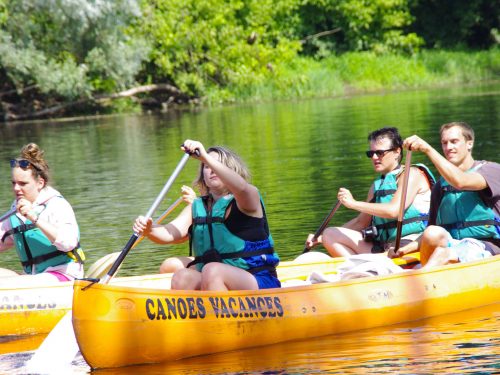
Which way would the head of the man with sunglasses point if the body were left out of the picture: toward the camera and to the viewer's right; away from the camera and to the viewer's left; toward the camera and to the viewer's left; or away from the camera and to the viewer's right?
toward the camera and to the viewer's left

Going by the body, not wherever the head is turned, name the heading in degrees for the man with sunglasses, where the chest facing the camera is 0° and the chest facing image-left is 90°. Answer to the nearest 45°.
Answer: approximately 45°

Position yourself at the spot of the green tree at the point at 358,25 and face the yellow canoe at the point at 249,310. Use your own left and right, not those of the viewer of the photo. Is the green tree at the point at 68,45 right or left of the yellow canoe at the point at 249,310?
right

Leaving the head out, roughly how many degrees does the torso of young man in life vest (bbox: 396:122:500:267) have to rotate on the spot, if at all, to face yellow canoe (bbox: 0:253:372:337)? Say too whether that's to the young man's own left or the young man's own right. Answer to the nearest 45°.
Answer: approximately 45° to the young man's own right

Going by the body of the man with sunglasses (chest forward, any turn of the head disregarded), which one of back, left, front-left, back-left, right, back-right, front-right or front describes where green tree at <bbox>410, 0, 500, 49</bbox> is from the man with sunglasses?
back-right

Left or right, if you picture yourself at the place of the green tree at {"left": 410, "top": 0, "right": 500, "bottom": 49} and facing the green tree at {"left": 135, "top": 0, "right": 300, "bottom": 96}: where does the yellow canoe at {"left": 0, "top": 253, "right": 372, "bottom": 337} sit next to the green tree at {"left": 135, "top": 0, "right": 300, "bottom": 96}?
left

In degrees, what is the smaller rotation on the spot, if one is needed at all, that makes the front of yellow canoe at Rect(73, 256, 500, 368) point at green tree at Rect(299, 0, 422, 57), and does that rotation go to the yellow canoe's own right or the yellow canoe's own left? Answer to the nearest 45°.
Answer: approximately 135° to the yellow canoe's own right

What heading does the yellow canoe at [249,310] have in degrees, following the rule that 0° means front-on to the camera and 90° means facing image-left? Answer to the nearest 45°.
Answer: approximately 45°

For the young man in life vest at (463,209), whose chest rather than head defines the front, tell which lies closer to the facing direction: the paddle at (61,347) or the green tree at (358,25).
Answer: the paddle

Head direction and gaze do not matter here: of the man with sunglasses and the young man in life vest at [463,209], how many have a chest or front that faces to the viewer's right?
0

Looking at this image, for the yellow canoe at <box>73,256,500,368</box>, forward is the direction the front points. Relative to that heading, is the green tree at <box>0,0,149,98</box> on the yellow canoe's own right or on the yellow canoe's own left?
on the yellow canoe's own right

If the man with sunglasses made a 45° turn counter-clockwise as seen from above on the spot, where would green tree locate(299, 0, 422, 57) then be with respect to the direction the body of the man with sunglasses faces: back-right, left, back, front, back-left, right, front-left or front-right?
back

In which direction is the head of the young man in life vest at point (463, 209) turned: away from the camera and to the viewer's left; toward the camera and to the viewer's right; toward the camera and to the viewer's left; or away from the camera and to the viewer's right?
toward the camera and to the viewer's left

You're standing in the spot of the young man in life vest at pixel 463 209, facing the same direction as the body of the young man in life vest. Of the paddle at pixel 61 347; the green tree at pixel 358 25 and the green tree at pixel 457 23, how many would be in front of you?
1

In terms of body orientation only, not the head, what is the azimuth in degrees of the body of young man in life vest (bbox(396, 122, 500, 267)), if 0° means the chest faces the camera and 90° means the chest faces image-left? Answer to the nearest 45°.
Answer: approximately 45°

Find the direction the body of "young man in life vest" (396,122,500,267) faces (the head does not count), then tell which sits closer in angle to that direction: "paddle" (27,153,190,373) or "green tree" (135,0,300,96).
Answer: the paddle

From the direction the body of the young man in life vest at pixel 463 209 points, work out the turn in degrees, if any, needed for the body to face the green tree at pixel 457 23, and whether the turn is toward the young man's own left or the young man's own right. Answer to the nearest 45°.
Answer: approximately 135° to the young man's own right
